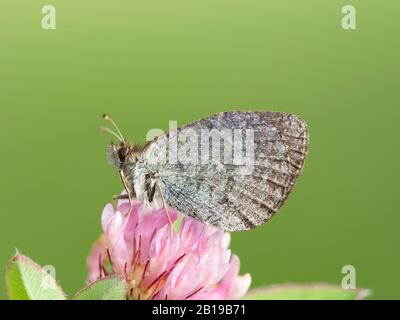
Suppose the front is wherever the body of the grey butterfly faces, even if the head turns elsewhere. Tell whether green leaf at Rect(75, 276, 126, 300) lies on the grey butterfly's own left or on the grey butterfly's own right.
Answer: on the grey butterfly's own left

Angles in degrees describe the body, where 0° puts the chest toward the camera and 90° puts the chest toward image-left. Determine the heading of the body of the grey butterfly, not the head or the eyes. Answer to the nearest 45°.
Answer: approximately 90°

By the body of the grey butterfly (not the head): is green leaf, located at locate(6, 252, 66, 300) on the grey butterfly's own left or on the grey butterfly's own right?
on the grey butterfly's own left
